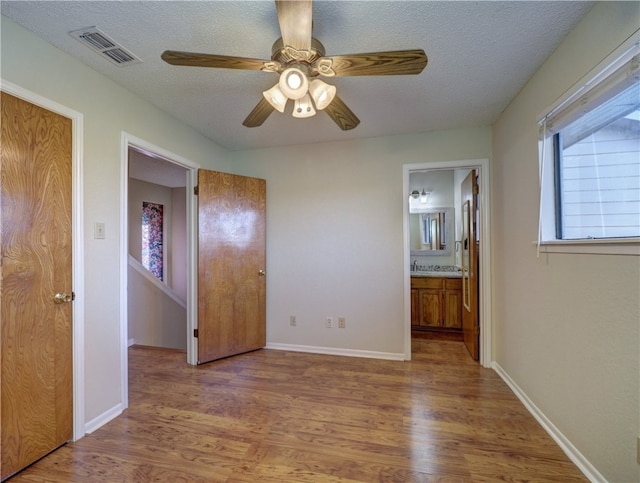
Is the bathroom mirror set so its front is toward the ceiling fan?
yes

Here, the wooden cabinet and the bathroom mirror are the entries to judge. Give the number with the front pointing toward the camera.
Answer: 2

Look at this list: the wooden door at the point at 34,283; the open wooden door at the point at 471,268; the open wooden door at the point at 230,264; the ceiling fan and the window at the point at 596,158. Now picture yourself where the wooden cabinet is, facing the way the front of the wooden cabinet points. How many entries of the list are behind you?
0

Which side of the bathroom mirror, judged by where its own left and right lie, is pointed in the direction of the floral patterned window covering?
right

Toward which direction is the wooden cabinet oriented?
toward the camera

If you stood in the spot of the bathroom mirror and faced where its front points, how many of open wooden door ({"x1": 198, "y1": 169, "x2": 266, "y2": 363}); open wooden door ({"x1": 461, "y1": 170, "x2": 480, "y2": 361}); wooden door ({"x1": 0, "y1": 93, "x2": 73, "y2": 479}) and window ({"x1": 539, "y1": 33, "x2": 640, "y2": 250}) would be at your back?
0

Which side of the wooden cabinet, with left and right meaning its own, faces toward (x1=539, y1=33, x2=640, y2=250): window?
front

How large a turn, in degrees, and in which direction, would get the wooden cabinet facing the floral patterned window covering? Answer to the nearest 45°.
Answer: approximately 90° to its right

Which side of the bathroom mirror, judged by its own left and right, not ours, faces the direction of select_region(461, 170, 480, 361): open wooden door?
front

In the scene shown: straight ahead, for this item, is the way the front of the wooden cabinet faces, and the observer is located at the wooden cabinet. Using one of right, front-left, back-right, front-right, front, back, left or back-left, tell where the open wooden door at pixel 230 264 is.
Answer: front-right

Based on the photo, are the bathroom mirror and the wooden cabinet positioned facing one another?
no

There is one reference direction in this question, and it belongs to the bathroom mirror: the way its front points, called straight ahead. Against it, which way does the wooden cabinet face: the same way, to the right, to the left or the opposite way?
the same way

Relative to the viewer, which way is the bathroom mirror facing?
toward the camera

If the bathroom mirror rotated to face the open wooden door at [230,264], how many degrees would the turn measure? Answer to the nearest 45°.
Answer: approximately 45° to its right

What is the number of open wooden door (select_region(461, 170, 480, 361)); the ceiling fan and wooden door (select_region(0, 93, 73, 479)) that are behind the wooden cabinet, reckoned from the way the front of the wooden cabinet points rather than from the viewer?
0
